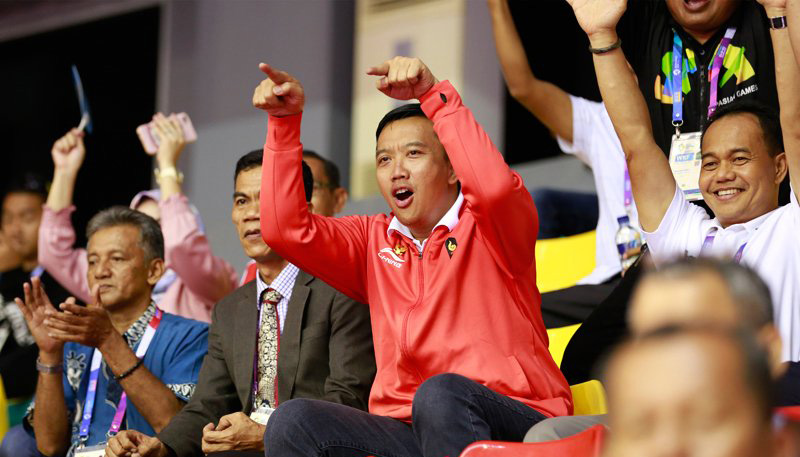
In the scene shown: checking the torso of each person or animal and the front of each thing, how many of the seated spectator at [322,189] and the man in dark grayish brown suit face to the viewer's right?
0

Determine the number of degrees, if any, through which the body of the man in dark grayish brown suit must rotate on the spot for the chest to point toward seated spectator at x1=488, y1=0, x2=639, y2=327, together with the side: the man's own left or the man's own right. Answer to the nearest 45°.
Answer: approximately 180°

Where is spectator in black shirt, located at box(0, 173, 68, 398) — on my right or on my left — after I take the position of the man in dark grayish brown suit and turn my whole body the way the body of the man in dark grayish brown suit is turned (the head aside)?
on my right

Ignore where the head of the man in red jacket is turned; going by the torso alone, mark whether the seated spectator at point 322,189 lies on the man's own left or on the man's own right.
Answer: on the man's own right

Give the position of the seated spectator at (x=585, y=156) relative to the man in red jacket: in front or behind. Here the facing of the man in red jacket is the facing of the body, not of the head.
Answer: behind

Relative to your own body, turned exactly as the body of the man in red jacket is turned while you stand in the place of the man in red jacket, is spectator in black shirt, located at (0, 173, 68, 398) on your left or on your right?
on your right

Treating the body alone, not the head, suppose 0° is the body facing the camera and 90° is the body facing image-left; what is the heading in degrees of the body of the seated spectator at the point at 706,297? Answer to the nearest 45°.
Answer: approximately 45°

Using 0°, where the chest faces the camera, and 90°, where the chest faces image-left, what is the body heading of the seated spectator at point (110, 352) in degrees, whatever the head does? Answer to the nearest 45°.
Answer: approximately 45°

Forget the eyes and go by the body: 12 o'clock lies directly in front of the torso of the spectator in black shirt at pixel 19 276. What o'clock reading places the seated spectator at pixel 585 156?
the seated spectator at pixel 585 156 is roughly at 9 o'clock from the spectator in black shirt at pixel 19 276.
